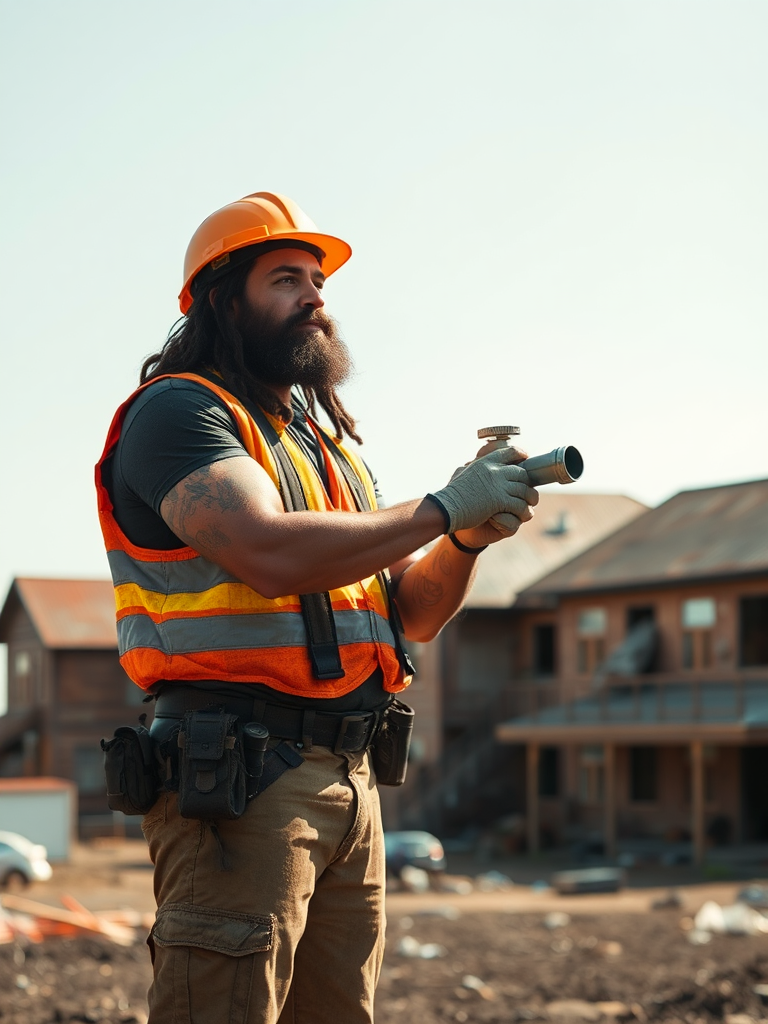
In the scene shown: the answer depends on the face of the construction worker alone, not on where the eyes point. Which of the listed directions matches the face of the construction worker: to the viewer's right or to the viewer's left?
to the viewer's right

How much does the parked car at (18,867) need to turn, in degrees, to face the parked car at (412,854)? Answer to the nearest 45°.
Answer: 0° — it already faces it

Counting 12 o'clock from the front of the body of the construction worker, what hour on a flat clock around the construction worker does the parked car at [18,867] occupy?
The parked car is roughly at 7 o'clock from the construction worker.

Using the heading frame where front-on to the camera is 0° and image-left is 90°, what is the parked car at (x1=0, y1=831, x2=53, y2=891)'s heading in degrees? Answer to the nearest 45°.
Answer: approximately 270°

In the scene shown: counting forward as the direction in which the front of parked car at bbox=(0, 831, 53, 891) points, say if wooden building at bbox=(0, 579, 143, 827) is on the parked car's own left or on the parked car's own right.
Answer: on the parked car's own left

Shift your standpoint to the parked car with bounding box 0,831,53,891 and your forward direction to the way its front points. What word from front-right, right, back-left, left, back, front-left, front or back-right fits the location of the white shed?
left

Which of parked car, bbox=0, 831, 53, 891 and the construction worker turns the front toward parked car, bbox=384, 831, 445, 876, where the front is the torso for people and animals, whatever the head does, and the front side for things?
parked car, bbox=0, 831, 53, 891

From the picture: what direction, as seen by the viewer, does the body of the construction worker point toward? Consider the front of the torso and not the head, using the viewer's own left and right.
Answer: facing the viewer and to the right of the viewer

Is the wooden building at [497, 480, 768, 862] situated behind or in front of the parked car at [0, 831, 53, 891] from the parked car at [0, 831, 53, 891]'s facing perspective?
in front

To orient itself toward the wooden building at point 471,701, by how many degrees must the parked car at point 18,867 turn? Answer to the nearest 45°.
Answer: approximately 45° to its left

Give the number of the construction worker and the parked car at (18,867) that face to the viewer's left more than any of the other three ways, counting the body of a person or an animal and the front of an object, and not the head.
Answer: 0

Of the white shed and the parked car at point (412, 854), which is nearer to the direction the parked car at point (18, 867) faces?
the parked car

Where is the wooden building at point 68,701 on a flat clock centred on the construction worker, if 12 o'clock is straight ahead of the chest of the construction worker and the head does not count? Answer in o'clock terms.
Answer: The wooden building is roughly at 7 o'clock from the construction worker.

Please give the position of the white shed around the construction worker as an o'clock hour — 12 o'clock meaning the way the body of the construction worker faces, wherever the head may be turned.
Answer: The white shed is roughly at 7 o'clock from the construction worker.
